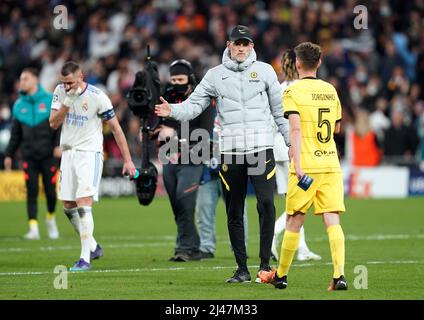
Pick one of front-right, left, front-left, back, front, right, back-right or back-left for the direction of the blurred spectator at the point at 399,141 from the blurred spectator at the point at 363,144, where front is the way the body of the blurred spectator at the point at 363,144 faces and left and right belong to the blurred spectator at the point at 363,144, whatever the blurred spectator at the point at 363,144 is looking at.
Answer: back-left

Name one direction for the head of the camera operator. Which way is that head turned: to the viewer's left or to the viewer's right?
to the viewer's left

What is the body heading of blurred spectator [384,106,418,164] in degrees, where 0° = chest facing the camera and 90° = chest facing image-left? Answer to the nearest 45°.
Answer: approximately 0°

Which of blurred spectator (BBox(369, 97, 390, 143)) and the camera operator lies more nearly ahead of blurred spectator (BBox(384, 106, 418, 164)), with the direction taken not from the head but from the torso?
the camera operator

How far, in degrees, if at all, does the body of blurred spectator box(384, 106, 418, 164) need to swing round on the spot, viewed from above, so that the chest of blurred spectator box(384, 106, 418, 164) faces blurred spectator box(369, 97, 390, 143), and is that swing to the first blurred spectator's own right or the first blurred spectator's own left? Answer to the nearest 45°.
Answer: approximately 135° to the first blurred spectator's own right

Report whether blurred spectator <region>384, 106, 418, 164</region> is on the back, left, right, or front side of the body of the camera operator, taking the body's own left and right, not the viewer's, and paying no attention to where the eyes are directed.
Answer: back

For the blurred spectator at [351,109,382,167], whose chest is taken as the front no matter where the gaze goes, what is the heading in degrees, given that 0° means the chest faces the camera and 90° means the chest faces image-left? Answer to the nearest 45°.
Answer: approximately 0°

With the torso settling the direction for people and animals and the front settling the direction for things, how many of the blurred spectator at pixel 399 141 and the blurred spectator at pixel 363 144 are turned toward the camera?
2

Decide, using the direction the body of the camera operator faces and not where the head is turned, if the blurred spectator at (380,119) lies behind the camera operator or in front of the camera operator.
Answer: behind

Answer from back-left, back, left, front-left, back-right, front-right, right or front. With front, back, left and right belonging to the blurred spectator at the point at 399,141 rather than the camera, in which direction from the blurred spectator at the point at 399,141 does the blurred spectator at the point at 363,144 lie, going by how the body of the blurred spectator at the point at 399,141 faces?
front-right
